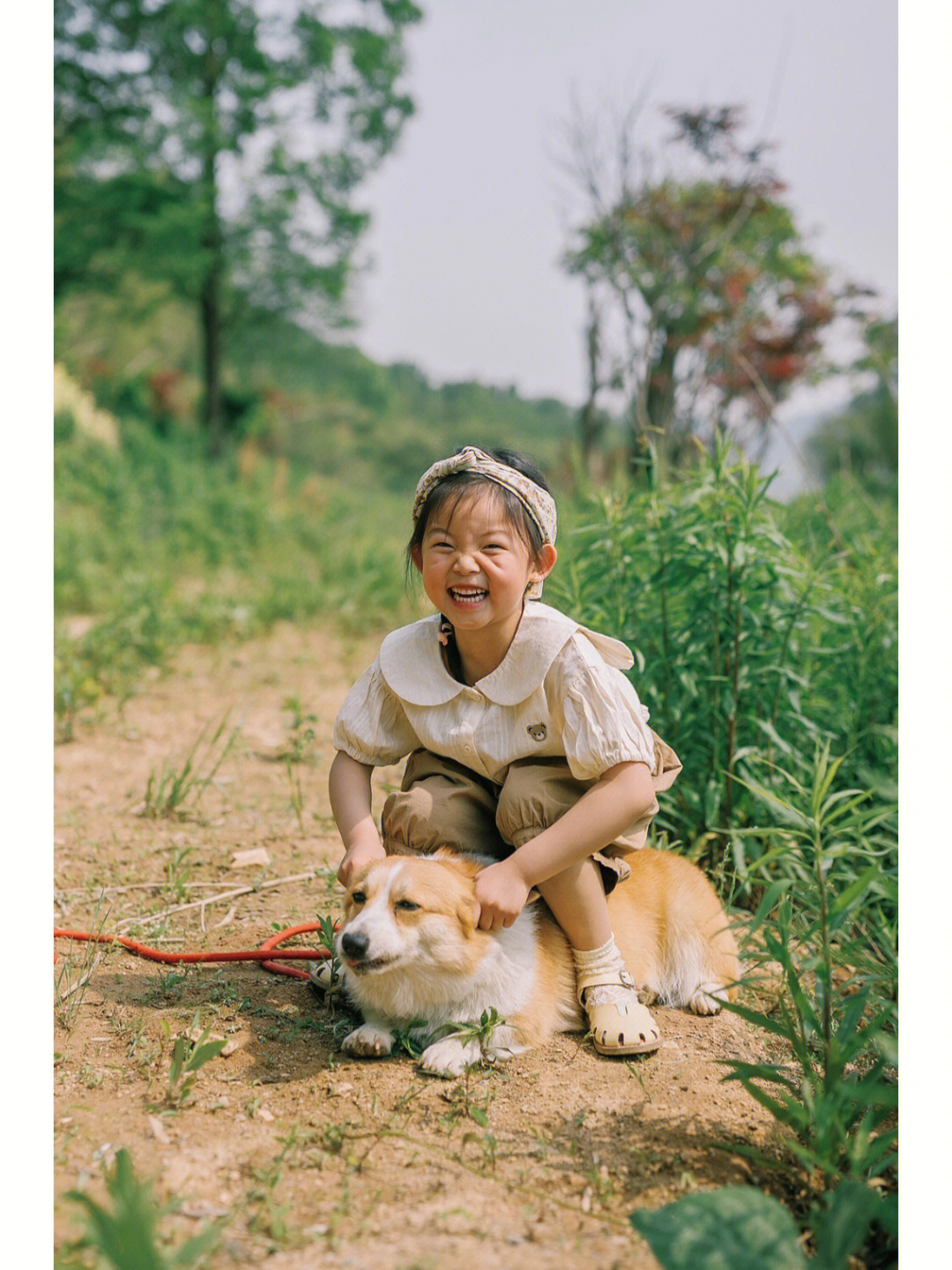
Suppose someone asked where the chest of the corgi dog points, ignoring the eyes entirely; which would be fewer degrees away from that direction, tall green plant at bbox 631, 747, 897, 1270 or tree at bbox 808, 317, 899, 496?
the tall green plant

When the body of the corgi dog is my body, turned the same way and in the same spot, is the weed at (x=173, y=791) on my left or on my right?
on my right

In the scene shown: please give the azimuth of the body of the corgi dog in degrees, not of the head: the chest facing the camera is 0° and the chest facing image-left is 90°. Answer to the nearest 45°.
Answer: approximately 45°

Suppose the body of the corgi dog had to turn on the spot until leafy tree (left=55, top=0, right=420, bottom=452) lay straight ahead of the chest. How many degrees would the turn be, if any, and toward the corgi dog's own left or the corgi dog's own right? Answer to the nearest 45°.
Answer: approximately 135° to the corgi dog's own right

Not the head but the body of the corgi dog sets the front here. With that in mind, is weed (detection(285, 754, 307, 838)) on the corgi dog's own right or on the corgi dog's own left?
on the corgi dog's own right

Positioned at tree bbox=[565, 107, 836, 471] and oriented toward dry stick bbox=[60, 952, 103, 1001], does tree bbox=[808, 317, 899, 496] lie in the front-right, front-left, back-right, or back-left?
back-left

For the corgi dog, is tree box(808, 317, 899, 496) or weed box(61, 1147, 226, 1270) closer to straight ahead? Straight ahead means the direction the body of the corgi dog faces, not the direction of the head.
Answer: the weed

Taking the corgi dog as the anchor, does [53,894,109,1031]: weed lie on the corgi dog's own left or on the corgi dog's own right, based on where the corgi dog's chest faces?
on the corgi dog's own right
